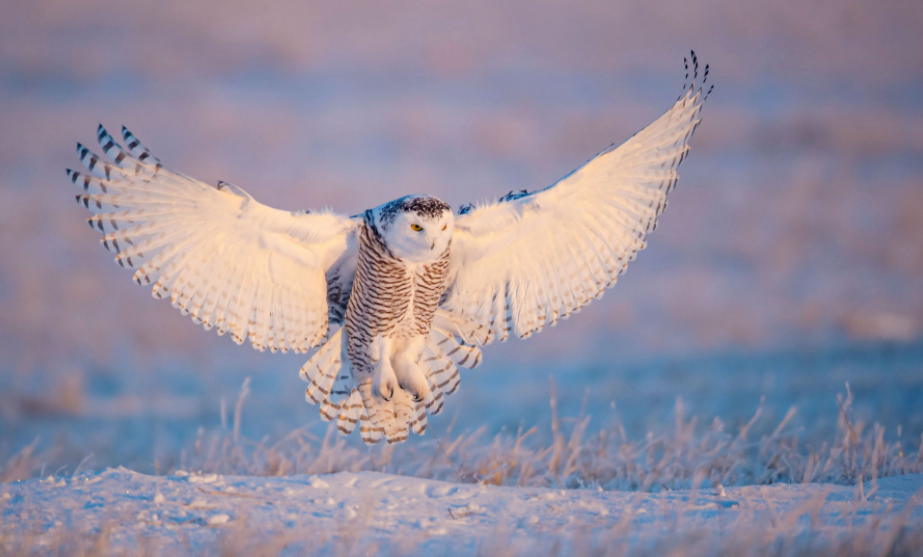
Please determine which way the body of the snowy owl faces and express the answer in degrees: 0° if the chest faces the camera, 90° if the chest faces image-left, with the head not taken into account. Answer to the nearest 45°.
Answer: approximately 315°
